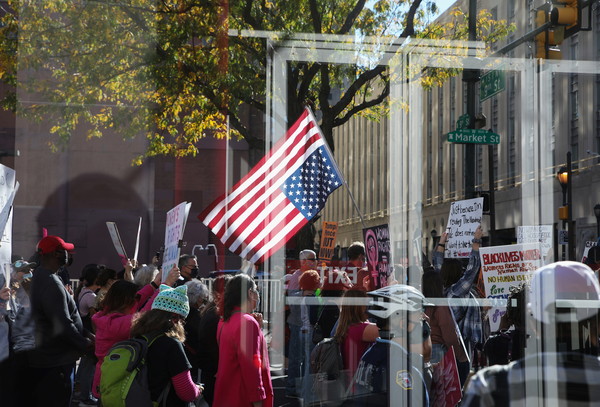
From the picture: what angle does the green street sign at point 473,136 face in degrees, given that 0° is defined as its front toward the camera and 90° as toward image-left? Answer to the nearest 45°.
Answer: approximately 0°

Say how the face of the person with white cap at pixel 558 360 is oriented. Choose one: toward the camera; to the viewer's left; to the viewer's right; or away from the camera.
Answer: away from the camera

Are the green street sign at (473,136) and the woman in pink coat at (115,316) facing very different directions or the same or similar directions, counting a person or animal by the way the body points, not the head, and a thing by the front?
very different directions

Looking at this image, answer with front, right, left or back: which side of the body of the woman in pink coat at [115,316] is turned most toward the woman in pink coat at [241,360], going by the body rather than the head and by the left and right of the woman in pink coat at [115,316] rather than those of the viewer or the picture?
right

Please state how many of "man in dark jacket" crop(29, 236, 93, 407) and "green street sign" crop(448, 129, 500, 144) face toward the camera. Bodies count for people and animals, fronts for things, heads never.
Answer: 1

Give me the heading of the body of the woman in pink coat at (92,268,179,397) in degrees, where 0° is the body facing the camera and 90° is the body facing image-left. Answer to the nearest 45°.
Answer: approximately 225°

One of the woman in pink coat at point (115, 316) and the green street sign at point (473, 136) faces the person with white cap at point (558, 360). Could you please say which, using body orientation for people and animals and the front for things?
the green street sign

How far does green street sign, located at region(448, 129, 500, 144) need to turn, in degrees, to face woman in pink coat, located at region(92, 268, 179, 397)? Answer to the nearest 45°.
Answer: approximately 45° to its right
